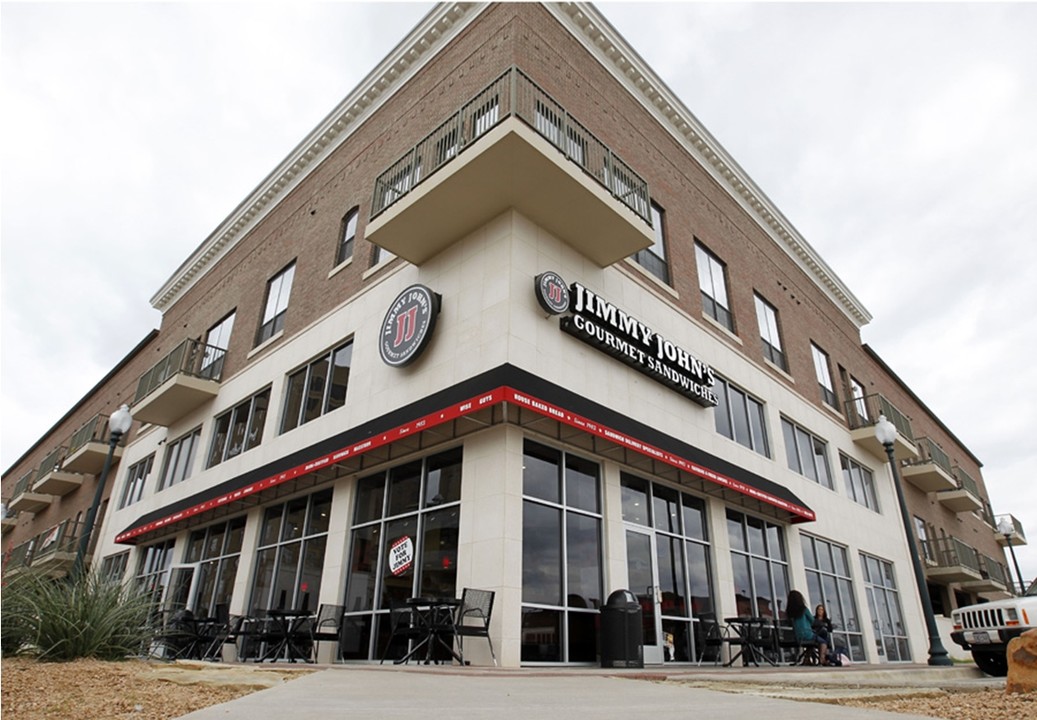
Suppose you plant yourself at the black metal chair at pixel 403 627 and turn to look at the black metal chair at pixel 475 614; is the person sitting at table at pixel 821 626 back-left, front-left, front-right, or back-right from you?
front-left

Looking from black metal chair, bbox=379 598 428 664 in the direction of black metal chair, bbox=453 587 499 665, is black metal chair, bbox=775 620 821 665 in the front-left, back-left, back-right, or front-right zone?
front-left

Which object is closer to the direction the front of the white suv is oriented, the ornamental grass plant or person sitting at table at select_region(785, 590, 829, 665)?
the ornamental grass plant

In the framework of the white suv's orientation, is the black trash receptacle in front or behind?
in front

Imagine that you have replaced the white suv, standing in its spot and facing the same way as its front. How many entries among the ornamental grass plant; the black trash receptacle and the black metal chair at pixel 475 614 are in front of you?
3

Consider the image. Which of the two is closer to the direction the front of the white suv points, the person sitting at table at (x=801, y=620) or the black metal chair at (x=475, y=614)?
the black metal chair
